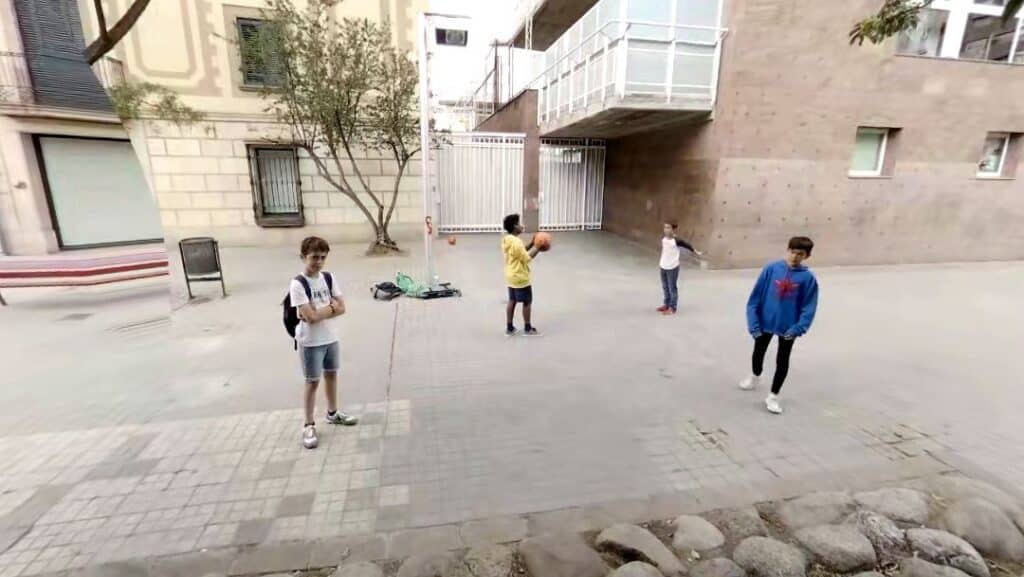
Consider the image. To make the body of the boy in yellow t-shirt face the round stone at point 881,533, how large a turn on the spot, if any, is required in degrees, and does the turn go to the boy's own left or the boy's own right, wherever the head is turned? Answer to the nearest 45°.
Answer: approximately 45° to the boy's own right

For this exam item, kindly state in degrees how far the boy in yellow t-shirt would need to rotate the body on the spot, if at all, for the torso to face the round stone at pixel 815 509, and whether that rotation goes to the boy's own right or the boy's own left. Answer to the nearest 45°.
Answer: approximately 45° to the boy's own right

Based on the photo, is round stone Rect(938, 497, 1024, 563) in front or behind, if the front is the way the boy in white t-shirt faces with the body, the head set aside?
in front

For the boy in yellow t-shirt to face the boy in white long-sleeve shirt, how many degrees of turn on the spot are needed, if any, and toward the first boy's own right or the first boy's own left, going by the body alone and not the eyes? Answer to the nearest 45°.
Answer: approximately 45° to the first boy's own left

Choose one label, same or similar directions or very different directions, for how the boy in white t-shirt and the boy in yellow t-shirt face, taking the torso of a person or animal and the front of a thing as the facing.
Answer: same or similar directions

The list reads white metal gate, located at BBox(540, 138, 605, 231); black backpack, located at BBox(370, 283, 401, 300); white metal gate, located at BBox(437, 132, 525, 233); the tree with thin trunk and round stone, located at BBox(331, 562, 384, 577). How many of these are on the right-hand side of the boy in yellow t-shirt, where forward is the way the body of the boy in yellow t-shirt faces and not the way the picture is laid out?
1

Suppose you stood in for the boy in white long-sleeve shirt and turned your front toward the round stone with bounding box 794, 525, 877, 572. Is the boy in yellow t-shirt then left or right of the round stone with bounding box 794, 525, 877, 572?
right

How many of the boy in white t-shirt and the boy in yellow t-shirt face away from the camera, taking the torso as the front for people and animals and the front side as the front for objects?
0

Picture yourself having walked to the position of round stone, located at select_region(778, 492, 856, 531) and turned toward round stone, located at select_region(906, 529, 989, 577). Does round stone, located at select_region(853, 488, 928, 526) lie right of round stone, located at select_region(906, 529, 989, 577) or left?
left

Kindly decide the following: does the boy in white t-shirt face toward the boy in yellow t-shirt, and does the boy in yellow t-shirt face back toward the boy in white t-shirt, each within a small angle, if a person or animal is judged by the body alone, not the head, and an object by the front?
no

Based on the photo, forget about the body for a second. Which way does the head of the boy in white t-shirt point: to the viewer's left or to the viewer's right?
to the viewer's right

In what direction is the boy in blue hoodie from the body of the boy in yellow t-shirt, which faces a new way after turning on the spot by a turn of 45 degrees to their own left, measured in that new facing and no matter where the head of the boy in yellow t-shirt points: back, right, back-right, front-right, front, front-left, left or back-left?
right
